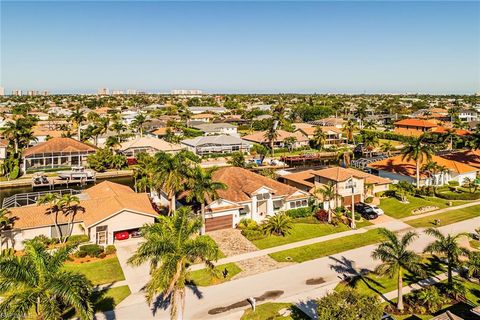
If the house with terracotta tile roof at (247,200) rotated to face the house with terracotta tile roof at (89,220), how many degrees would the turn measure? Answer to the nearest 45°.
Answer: approximately 90° to its right

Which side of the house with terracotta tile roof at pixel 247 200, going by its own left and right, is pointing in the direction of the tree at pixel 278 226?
front

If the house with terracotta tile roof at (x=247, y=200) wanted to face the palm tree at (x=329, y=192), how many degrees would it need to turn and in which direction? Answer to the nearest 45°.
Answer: approximately 45° to its left

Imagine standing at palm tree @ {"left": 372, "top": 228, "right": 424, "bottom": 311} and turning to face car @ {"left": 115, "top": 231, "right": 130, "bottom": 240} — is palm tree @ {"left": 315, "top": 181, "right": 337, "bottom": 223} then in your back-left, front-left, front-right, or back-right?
front-right

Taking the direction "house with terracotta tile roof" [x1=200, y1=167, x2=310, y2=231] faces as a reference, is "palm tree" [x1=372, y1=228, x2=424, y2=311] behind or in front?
in front

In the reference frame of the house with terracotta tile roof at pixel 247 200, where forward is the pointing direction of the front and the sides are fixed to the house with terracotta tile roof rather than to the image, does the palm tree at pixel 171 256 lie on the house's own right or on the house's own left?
on the house's own right

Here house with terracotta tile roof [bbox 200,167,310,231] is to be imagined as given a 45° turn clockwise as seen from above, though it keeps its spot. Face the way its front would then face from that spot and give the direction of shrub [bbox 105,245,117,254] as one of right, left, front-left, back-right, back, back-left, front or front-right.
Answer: front-right

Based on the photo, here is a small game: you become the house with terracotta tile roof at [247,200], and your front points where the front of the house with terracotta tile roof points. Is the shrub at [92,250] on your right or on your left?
on your right

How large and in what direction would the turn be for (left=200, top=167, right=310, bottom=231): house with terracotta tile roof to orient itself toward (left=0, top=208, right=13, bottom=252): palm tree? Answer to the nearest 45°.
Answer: approximately 90° to its right

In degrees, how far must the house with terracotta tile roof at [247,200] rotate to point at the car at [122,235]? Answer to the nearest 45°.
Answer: approximately 90° to its right

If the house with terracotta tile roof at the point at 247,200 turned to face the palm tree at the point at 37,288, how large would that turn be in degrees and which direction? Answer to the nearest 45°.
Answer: approximately 45° to its right

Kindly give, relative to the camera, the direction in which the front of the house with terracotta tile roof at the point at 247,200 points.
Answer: facing the viewer and to the right of the viewer

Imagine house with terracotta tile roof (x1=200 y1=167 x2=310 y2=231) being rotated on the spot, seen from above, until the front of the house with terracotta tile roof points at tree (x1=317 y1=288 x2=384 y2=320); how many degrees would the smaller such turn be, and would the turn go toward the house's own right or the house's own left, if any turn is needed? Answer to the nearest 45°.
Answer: approximately 45° to the house's own right
